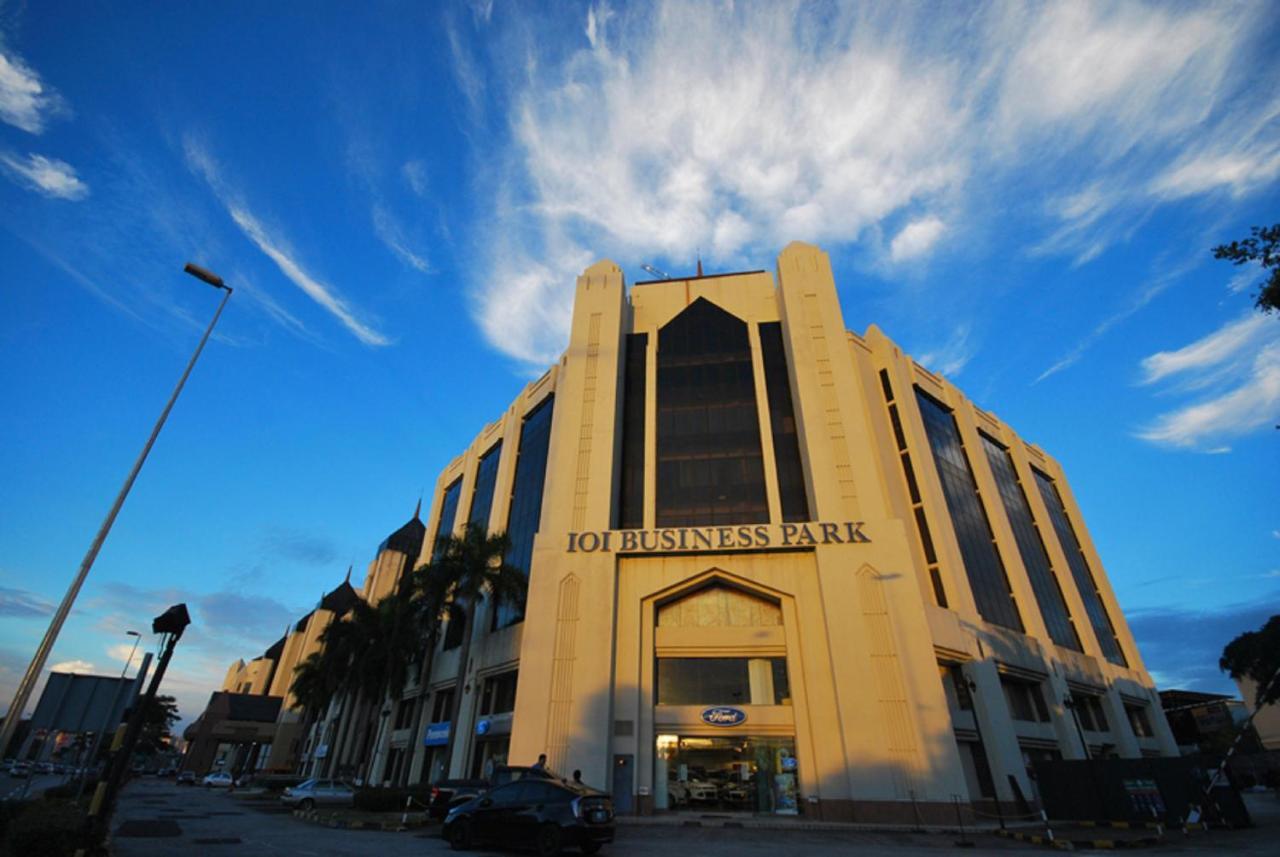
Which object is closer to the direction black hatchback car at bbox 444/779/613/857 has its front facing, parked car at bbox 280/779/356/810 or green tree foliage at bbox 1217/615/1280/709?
the parked car

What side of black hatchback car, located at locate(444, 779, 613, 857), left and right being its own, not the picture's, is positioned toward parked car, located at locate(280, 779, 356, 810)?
front

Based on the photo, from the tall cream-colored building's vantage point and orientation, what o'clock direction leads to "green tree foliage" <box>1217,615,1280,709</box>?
The green tree foliage is roughly at 8 o'clock from the tall cream-colored building.

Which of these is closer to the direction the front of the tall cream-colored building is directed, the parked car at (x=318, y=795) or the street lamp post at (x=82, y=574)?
the street lamp post

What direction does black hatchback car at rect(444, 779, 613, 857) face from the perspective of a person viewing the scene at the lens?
facing away from the viewer and to the left of the viewer

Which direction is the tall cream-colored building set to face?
toward the camera

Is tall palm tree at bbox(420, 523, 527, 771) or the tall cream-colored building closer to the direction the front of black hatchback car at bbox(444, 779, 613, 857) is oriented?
the tall palm tree

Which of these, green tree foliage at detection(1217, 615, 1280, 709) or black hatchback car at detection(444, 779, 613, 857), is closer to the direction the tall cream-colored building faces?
the black hatchback car

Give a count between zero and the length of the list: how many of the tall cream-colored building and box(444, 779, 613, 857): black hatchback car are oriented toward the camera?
1

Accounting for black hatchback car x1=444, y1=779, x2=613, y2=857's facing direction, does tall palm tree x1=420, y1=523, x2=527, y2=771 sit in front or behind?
in front

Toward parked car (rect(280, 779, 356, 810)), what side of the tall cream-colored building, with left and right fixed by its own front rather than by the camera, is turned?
right
